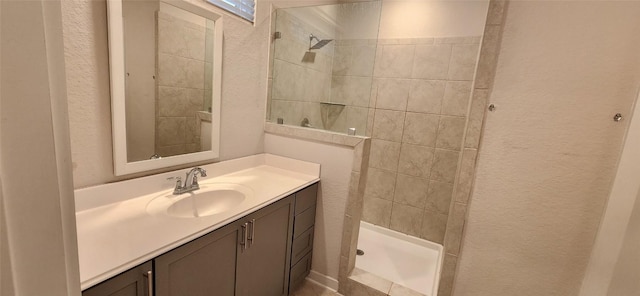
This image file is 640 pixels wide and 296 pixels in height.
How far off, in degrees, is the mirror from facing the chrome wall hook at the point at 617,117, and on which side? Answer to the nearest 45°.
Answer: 0° — it already faces it

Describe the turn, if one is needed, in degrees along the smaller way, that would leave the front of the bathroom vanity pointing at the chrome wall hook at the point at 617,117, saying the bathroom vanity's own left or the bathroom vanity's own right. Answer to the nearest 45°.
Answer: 0° — it already faces it

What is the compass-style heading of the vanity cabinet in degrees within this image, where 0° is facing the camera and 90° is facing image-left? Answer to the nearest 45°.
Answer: approximately 315°

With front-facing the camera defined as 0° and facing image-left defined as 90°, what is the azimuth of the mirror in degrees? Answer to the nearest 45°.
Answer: approximately 315°
